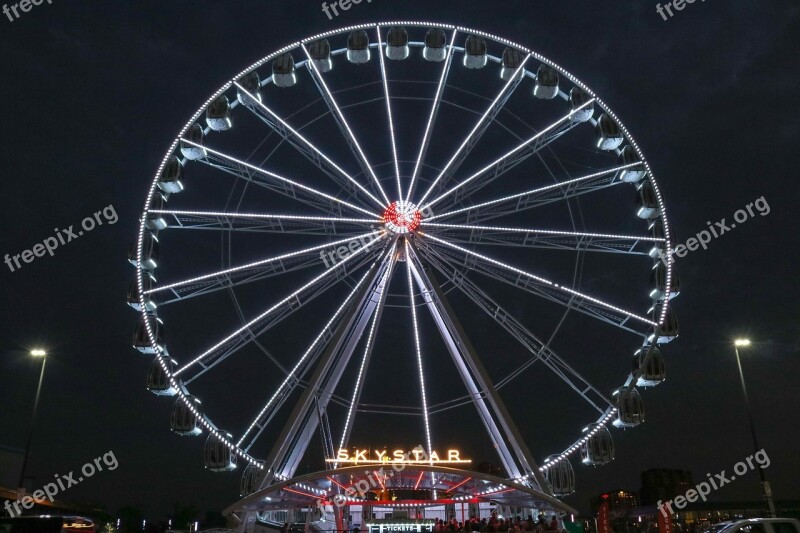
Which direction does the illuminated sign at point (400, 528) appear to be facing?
toward the camera
